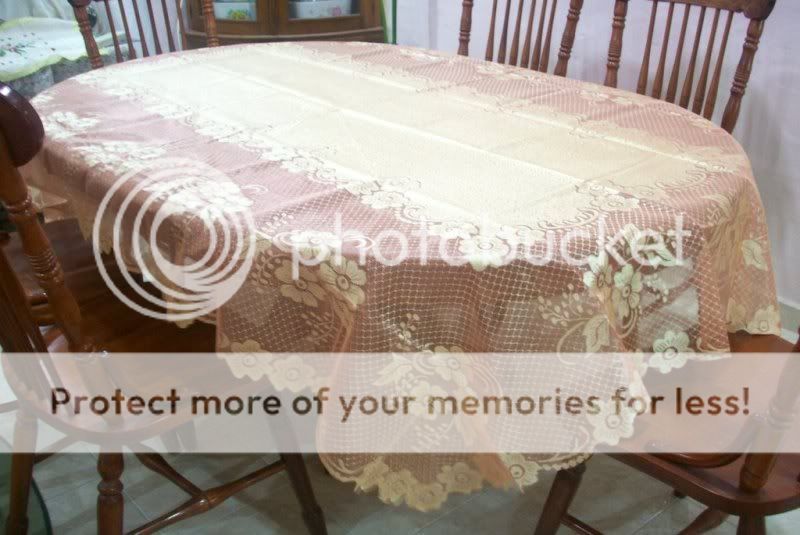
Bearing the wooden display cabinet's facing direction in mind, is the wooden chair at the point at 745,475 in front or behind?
in front

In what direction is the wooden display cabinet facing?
toward the camera

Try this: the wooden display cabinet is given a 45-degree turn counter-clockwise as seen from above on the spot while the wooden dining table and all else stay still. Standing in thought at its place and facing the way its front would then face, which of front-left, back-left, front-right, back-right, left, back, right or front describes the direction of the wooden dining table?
front-right
